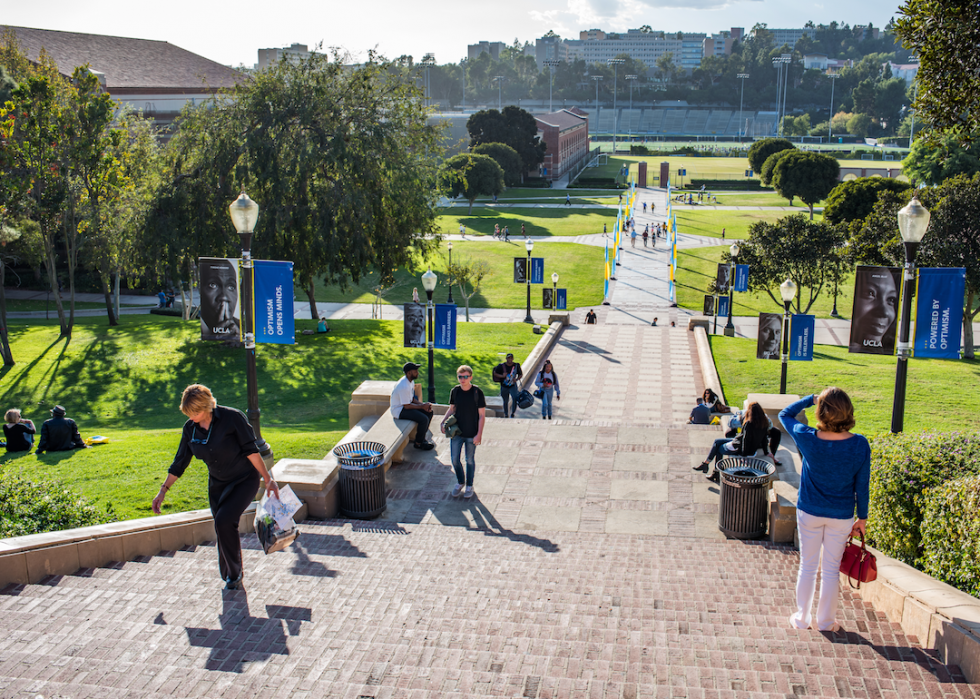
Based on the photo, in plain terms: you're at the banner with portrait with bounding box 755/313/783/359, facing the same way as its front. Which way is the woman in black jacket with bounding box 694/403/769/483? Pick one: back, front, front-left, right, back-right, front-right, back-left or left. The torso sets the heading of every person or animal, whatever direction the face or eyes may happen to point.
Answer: front

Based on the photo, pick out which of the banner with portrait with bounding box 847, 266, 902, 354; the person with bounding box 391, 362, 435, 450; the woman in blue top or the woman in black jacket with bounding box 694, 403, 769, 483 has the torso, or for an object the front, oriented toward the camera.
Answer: the banner with portrait

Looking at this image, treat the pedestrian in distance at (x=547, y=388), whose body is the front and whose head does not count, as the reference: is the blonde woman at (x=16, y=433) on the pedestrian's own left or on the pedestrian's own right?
on the pedestrian's own right

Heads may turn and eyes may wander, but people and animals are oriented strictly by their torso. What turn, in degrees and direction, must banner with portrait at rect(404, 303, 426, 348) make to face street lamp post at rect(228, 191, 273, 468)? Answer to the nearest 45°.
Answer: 0° — it already faces it

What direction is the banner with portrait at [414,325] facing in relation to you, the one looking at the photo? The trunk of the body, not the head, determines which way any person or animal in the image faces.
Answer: facing the viewer

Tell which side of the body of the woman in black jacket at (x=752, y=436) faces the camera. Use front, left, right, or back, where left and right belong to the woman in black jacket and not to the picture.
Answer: left

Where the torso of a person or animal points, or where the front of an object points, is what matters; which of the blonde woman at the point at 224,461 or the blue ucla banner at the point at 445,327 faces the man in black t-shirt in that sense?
the blue ucla banner

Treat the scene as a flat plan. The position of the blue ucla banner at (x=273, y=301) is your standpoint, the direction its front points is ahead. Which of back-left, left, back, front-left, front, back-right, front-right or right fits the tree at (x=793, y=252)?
back-left

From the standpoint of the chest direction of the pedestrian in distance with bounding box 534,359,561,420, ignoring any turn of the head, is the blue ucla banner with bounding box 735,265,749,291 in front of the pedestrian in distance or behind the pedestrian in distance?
behind

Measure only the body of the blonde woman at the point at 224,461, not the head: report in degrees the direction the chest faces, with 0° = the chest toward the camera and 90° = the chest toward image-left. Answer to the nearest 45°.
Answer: approximately 45°

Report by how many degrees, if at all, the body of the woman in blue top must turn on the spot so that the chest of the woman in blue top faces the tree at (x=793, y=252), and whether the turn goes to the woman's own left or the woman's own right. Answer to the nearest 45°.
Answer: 0° — they already face it

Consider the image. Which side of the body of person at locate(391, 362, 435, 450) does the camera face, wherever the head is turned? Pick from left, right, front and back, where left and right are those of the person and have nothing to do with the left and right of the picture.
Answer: right

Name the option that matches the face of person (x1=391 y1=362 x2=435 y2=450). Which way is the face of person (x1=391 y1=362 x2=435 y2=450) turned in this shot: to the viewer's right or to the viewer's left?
to the viewer's right

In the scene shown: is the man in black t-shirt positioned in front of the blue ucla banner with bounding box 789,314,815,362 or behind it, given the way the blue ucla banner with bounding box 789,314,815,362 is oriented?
in front

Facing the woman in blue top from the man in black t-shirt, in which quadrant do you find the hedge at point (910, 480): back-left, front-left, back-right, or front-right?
front-left

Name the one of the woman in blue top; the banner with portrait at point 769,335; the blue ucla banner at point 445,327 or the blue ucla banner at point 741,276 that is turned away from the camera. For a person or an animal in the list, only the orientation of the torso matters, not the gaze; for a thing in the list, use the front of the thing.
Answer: the woman in blue top

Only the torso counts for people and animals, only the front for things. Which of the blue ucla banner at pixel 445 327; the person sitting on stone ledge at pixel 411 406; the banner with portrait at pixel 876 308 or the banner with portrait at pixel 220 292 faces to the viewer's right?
the person sitting on stone ledge

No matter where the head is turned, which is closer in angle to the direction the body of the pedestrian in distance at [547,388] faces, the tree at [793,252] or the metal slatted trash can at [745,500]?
the metal slatted trash can

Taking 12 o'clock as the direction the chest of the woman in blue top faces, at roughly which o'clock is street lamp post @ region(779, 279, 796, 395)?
The street lamp post is roughly at 12 o'clock from the woman in blue top.

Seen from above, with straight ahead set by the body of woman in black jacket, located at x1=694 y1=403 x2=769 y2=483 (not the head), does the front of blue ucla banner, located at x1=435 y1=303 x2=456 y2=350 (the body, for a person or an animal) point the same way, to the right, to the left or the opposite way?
to the left

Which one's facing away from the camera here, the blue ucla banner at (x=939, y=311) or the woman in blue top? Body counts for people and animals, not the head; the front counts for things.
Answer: the woman in blue top
